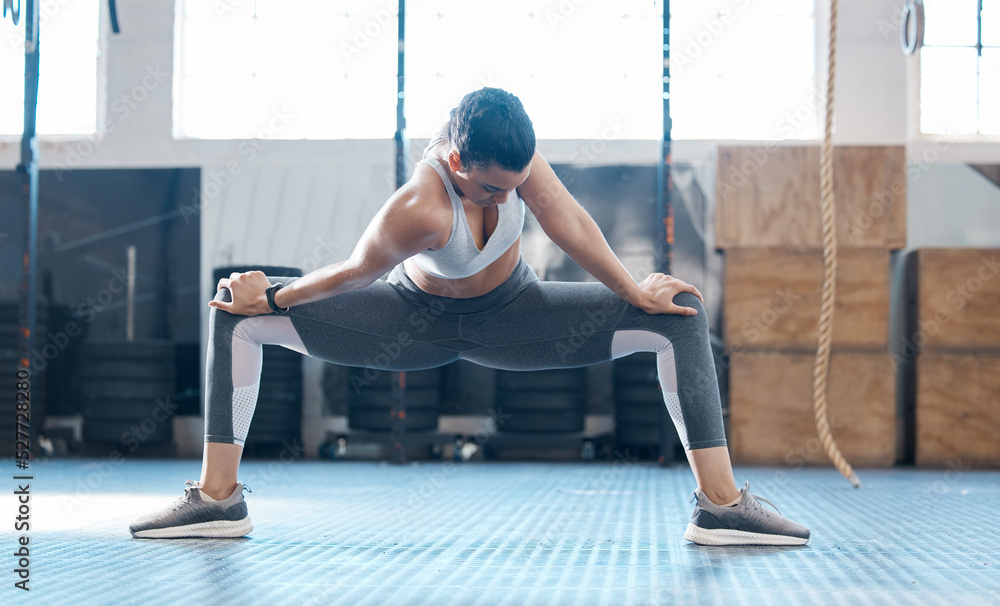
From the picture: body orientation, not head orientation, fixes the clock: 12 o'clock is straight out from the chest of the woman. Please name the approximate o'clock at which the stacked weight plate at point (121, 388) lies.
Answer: The stacked weight plate is roughly at 5 o'clock from the woman.

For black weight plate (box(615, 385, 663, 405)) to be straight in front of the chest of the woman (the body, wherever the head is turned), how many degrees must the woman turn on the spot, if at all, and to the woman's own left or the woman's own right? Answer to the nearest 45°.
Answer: approximately 180°

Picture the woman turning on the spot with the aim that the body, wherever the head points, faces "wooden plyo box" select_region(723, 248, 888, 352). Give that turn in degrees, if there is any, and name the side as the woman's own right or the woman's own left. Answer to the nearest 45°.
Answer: approximately 135° to the woman's own left

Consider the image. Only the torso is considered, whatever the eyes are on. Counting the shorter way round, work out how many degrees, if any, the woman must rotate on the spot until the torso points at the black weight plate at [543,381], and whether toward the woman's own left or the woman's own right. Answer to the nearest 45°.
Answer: approximately 180°

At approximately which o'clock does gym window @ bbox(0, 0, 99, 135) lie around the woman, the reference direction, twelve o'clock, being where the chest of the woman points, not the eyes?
The gym window is roughly at 5 o'clock from the woman.

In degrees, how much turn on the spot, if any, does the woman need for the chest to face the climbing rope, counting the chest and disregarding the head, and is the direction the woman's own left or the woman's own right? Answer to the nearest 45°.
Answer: approximately 135° to the woman's own left

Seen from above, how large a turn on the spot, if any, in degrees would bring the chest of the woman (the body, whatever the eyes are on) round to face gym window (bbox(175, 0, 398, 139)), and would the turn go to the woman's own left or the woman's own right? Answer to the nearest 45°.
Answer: approximately 180°

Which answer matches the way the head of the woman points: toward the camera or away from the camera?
toward the camera

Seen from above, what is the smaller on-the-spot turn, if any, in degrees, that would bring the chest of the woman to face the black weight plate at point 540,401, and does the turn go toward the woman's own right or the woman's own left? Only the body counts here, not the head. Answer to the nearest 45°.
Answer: approximately 180°

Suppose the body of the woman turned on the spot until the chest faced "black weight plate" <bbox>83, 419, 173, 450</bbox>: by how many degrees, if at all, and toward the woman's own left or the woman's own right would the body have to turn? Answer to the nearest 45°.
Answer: approximately 135° to the woman's own right

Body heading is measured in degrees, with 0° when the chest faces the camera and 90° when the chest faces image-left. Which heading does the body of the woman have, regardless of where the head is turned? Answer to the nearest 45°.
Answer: approximately 0°
